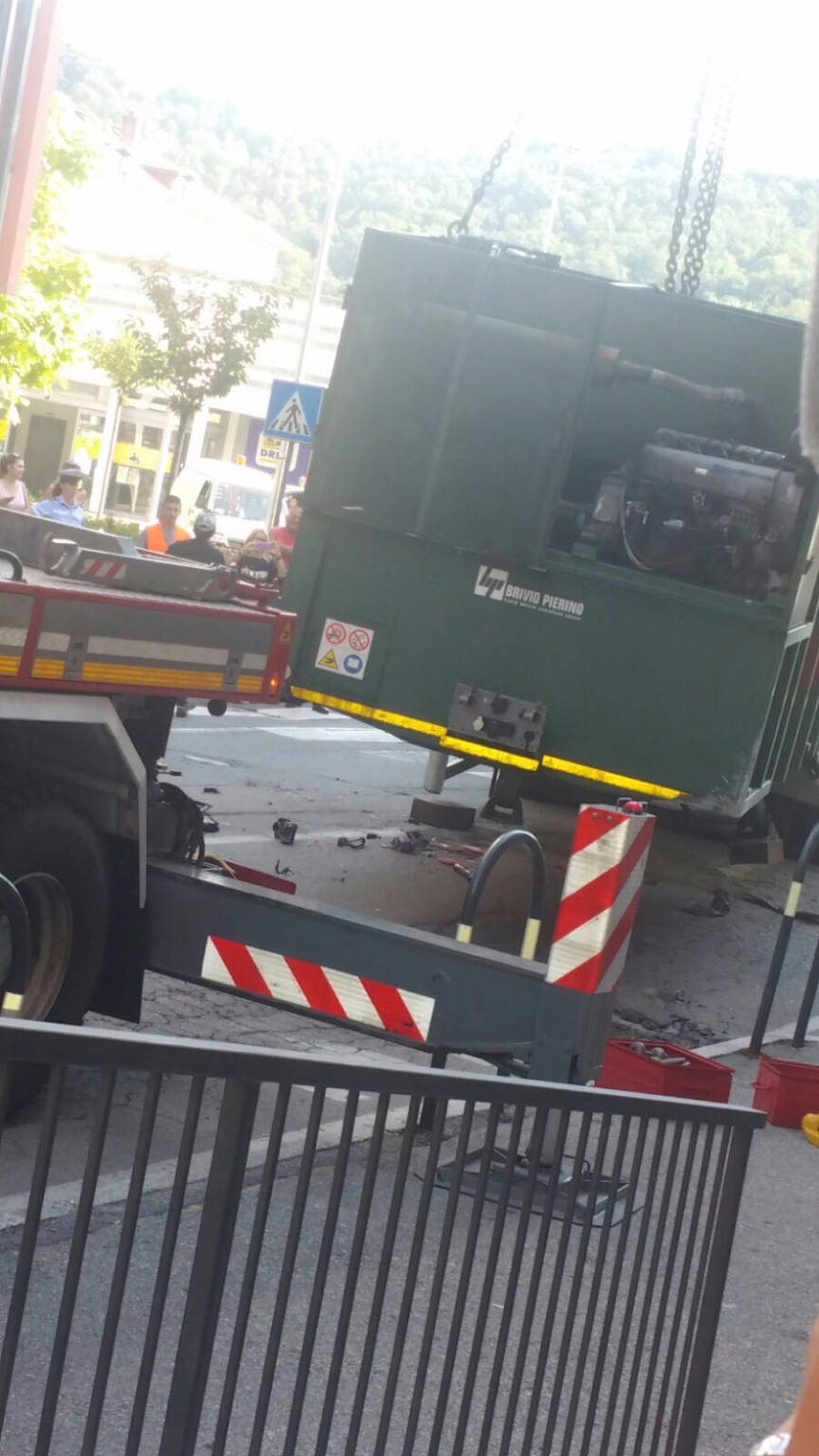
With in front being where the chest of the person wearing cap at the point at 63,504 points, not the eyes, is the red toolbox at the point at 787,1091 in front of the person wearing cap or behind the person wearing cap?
in front

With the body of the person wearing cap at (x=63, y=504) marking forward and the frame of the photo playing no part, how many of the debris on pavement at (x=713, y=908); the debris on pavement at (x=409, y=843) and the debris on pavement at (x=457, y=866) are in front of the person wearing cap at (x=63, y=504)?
3

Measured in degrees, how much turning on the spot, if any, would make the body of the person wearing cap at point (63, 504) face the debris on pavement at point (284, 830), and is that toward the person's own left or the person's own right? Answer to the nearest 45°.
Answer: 0° — they already face it

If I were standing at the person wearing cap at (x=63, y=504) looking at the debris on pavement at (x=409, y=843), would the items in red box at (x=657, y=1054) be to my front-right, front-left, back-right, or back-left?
front-right

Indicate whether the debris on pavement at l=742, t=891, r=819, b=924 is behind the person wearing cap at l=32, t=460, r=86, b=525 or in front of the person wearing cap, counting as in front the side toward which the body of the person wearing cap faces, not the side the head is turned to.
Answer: in front

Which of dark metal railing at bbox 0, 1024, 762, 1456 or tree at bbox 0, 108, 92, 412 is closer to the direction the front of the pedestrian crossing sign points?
the dark metal railing

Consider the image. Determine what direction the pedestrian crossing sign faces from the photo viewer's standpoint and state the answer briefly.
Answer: facing the viewer

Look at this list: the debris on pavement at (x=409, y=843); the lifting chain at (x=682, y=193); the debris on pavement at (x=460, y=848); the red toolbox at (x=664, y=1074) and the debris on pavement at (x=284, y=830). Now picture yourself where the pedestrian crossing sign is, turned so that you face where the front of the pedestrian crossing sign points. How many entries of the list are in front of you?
5

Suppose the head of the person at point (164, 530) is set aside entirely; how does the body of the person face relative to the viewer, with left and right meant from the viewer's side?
facing the viewer and to the right of the viewer

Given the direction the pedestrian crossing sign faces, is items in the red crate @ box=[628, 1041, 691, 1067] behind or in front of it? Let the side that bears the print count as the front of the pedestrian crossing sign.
in front

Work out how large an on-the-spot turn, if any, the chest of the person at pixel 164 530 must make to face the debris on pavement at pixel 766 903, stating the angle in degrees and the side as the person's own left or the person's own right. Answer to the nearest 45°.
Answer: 0° — they already face it

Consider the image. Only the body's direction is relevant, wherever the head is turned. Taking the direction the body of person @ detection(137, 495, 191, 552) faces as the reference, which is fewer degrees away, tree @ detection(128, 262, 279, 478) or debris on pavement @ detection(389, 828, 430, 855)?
the debris on pavement

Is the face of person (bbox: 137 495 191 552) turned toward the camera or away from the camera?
toward the camera

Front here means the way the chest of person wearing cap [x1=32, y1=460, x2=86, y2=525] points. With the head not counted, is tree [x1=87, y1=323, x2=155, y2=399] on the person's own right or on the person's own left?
on the person's own left

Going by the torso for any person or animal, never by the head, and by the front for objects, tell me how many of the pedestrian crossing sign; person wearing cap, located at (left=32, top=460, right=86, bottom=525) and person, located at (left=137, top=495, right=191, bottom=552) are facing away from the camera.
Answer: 0
